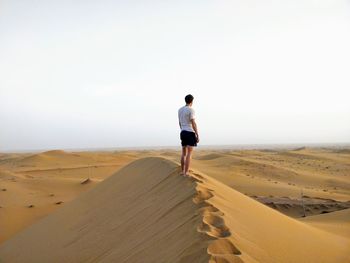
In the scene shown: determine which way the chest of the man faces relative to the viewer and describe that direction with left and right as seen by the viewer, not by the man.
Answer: facing away from the viewer and to the right of the viewer
